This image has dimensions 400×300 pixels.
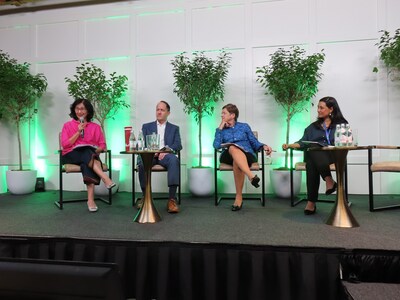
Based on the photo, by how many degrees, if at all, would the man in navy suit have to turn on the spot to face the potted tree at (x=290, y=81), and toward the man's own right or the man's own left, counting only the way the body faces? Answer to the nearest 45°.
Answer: approximately 90° to the man's own left

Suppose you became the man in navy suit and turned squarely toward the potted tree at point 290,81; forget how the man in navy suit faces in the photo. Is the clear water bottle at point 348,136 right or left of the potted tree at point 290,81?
right

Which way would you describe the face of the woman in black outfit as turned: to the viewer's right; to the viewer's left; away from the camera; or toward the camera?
to the viewer's left

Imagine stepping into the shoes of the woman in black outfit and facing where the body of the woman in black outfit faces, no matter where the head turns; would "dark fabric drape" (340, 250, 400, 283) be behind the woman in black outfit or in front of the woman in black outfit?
in front

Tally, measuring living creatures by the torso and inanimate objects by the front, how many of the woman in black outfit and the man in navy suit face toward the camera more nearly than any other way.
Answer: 2

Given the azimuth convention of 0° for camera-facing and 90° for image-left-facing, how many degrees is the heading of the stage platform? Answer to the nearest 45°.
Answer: approximately 0°
